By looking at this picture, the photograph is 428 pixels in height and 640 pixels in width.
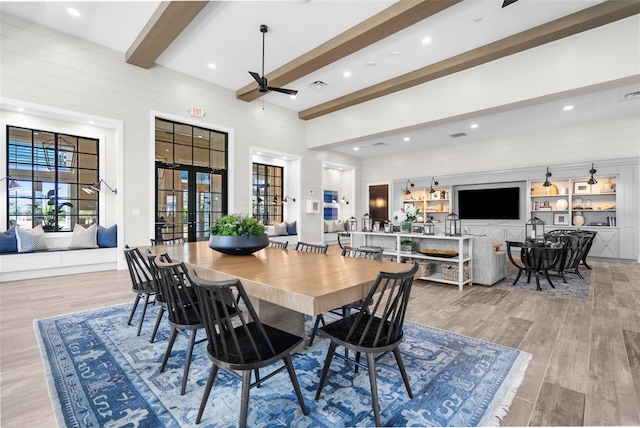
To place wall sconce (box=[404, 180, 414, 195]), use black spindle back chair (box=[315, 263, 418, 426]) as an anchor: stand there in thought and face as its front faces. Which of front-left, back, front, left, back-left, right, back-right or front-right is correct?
front-right

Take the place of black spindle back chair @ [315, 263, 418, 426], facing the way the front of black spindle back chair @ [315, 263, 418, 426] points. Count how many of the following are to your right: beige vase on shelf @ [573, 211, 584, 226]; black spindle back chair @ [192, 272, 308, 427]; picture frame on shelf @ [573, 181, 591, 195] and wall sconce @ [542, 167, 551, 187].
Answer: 3

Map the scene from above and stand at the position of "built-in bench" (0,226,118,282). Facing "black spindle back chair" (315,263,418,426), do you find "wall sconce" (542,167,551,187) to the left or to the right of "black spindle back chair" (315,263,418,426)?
left

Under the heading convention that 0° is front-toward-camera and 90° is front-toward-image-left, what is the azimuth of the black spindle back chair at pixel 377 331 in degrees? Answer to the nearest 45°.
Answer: approximately 135°

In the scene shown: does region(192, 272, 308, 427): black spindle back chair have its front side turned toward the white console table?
yes

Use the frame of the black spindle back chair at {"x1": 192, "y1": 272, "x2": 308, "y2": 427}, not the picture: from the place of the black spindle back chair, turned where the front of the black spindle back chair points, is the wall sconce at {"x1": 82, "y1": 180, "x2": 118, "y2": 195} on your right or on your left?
on your left

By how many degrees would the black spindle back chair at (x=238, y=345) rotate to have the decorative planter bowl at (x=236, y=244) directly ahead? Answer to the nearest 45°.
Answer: approximately 45° to its left

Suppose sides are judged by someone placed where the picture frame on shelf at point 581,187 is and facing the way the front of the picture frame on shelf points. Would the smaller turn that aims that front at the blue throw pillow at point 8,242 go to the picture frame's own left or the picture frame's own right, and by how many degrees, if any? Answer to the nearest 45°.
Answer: approximately 45° to the picture frame's own right
